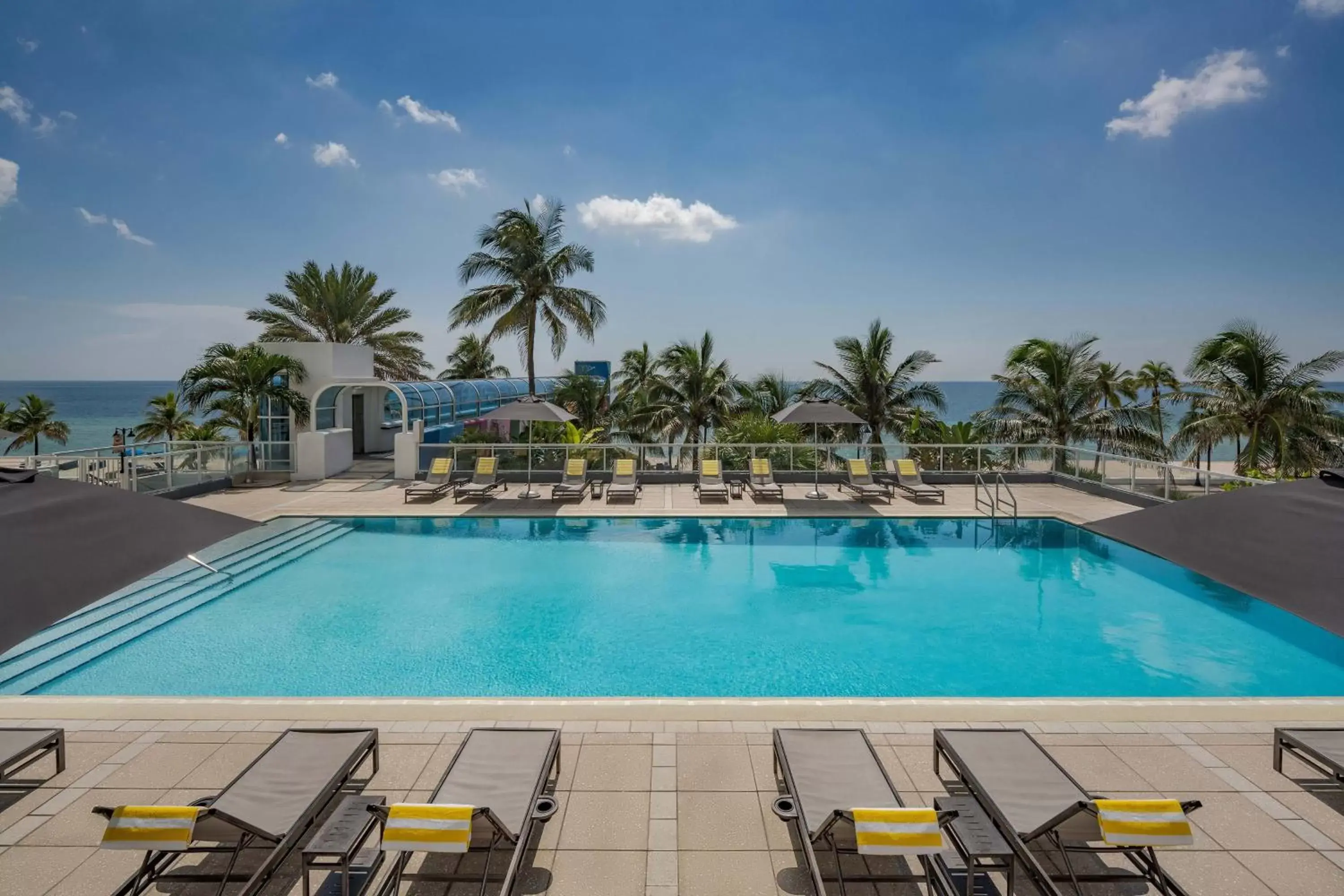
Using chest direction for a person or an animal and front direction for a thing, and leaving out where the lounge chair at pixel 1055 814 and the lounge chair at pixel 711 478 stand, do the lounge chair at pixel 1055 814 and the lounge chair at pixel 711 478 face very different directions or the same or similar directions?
very different directions

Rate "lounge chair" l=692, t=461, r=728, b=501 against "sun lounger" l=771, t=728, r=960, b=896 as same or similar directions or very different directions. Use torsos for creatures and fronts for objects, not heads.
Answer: very different directions

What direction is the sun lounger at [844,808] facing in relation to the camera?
away from the camera

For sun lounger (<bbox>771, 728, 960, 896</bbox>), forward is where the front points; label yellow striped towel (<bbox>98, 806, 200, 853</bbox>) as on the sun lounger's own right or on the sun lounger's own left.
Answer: on the sun lounger's own left

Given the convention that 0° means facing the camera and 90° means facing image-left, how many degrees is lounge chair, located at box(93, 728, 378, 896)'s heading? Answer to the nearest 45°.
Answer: approximately 225°

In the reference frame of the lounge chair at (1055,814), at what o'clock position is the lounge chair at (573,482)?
the lounge chair at (573,482) is roughly at 12 o'clock from the lounge chair at (1055,814).

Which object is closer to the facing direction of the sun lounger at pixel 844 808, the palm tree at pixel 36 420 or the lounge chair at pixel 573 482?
the lounge chair

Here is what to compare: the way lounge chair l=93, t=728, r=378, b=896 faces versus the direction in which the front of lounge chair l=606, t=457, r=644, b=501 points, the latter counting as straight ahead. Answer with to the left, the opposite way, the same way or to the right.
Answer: the opposite way

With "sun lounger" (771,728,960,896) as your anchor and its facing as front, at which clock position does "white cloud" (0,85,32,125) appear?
The white cloud is roughly at 10 o'clock from the sun lounger.

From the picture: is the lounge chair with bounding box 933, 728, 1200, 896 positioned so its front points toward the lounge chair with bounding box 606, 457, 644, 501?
yes

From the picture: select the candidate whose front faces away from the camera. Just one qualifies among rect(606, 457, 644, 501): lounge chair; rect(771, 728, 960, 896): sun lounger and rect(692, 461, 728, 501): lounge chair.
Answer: the sun lounger

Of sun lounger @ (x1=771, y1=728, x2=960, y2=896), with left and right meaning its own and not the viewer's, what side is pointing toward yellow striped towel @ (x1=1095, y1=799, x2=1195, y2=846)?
right
